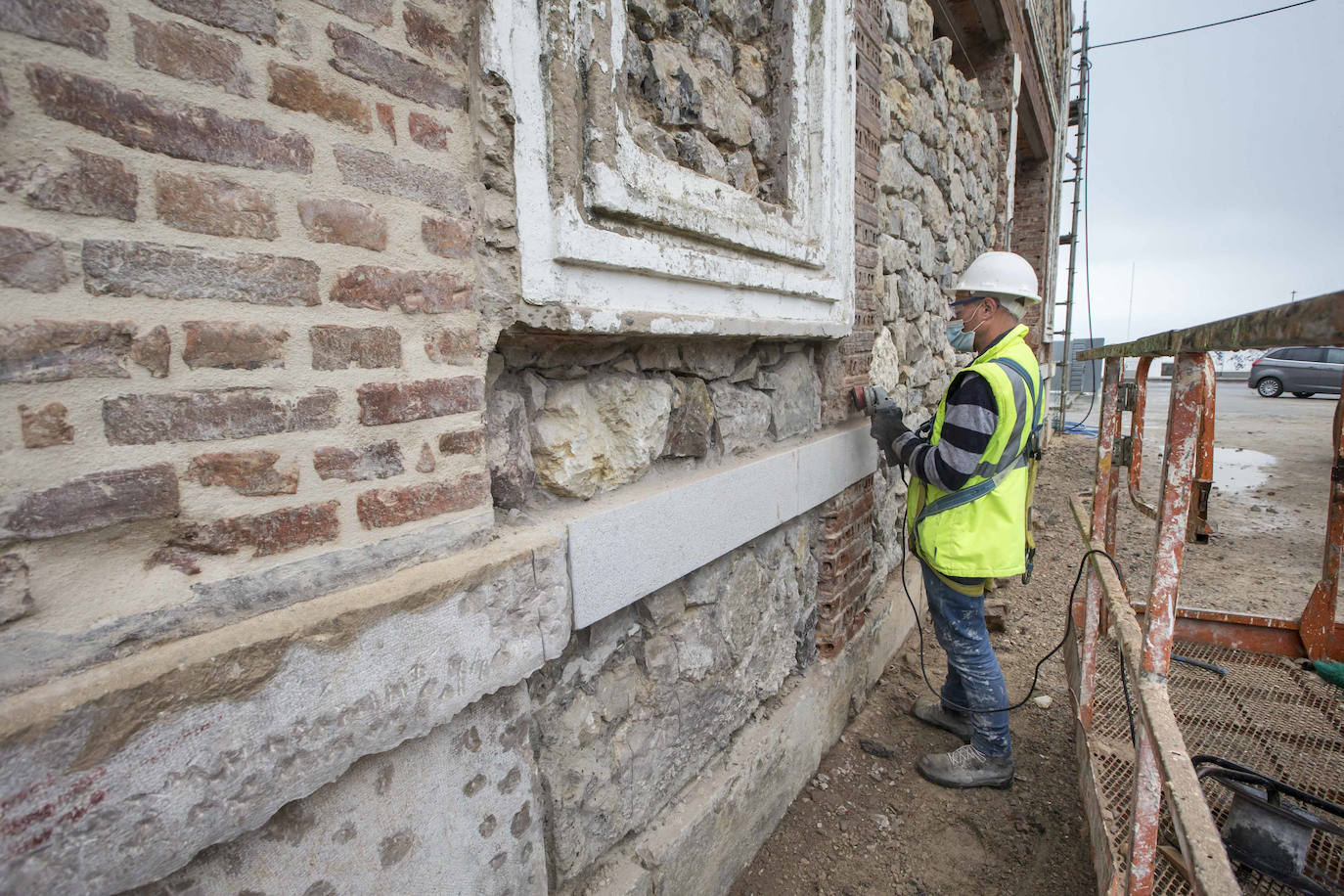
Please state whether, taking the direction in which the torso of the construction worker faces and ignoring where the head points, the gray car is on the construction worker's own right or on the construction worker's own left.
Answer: on the construction worker's own right

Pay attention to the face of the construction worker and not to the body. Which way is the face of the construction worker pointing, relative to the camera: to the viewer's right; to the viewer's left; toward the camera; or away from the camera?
to the viewer's left

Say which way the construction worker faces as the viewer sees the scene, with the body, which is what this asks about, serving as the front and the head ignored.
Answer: to the viewer's left
